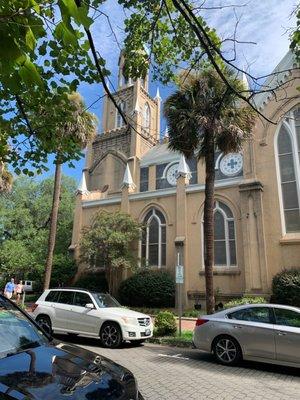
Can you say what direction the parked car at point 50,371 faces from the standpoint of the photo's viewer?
facing the viewer and to the right of the viewer

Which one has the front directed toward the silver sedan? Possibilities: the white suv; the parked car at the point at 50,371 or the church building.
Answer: the white suv

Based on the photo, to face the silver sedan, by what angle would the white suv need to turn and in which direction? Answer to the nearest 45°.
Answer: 0° — it already faces it

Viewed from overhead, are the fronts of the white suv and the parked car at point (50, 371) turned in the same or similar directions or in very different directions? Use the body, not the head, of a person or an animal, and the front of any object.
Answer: same or similar directions

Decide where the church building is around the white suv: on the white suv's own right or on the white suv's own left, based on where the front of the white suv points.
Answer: on the white suv's own left

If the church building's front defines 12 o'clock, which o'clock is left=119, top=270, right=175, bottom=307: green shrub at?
The green shrub is roughly at 11 o'clock from the church building.

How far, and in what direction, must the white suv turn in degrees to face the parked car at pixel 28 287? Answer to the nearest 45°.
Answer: approximately 135° to its left

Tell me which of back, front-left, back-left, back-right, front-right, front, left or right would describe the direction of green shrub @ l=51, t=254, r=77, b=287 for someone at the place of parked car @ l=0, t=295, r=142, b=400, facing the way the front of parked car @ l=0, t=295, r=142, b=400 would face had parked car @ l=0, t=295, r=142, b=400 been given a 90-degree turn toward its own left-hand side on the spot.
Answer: front-left
